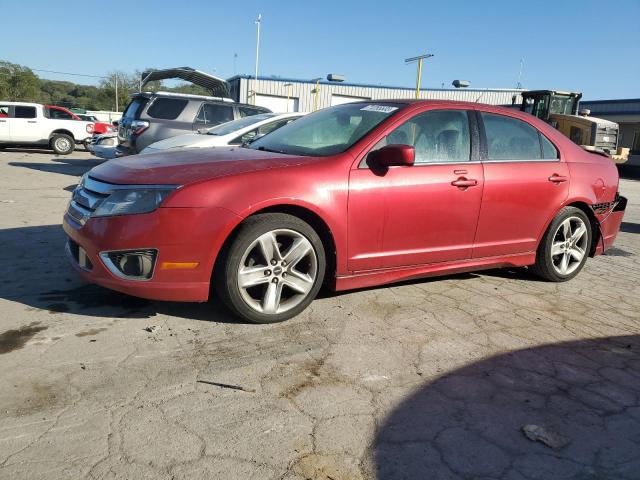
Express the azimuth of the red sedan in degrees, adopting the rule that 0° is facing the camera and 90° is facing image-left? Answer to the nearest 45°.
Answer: approximately 45°

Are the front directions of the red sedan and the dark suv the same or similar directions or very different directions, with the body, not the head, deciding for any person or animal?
very different directions

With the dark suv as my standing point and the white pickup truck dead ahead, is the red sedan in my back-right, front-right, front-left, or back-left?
back-left

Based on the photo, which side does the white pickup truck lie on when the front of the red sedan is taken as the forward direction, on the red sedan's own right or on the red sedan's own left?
on the red sedan's own right

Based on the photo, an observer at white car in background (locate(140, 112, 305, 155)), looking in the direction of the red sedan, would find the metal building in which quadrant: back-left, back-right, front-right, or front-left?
back-left

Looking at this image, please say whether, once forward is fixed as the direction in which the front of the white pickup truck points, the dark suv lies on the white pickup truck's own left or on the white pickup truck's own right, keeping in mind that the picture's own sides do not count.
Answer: on the white pickup truck's own left

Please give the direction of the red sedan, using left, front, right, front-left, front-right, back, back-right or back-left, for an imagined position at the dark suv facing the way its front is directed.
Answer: back-right
